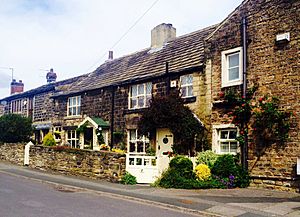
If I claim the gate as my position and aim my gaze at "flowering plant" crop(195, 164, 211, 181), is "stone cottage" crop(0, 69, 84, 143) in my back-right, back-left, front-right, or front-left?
back-left

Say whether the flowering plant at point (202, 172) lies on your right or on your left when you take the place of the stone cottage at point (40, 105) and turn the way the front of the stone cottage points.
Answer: on your left

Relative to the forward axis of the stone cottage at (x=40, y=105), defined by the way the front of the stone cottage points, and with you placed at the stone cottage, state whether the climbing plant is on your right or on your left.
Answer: on your left

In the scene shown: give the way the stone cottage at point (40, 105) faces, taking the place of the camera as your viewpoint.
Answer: facing the viewer and to the left of the viewer

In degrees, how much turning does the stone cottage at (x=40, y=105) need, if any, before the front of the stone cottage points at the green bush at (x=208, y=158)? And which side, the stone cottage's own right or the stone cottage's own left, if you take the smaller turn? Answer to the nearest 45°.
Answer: approximately 45° to the stone cottage's own left

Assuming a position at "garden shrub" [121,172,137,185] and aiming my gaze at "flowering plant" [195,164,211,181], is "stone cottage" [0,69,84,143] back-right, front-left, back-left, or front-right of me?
back-left
